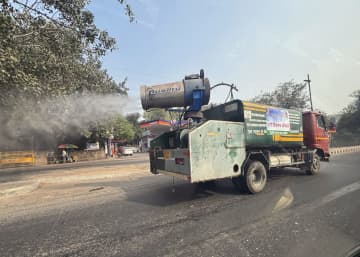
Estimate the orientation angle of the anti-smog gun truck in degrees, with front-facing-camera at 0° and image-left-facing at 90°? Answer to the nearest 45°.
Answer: approximately 225°

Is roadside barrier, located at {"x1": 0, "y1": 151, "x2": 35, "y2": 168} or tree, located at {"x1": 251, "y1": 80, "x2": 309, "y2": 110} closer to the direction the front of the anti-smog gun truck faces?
the tree

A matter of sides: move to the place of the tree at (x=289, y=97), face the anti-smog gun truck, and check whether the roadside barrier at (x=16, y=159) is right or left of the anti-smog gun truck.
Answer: right

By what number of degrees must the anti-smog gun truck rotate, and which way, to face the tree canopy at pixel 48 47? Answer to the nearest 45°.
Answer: approximately 135° to its left

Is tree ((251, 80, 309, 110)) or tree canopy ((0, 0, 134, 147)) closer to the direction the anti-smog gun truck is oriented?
the tree

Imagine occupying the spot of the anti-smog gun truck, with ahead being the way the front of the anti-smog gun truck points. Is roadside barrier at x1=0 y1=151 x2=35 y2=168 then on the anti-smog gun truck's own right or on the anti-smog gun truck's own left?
on the anti-smog gun truck's own left

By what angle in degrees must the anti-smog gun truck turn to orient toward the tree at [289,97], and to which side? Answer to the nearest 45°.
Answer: approximately 45° to its left
